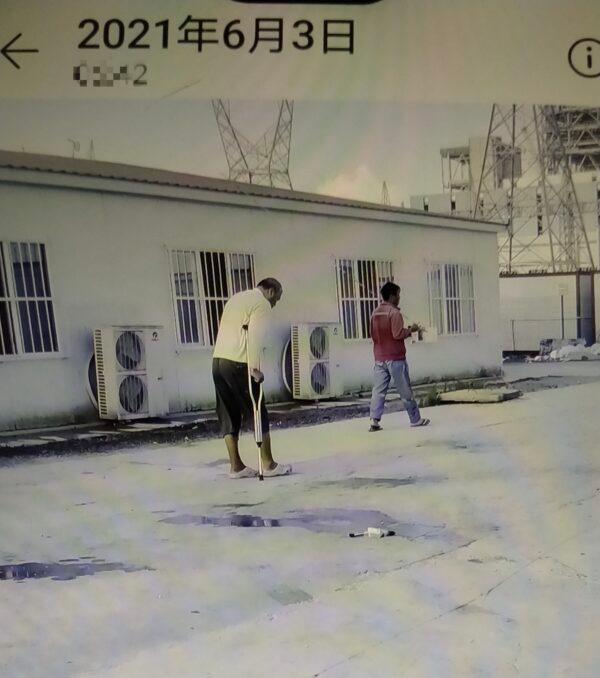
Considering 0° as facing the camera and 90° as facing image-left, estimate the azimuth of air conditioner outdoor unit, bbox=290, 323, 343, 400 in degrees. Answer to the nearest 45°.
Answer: approximately 315°

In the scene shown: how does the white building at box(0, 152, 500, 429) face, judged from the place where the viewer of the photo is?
facing the viewer and to the right of the viewer

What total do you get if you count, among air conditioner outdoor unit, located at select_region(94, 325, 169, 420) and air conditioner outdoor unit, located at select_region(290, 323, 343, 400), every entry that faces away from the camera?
0

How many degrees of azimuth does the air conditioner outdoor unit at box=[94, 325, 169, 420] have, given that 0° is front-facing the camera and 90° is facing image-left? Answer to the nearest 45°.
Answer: approximately 315°

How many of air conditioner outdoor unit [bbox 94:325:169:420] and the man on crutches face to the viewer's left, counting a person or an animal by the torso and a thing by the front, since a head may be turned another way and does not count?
0

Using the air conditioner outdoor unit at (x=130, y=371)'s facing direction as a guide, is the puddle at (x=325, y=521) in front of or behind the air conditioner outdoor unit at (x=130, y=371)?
in front
